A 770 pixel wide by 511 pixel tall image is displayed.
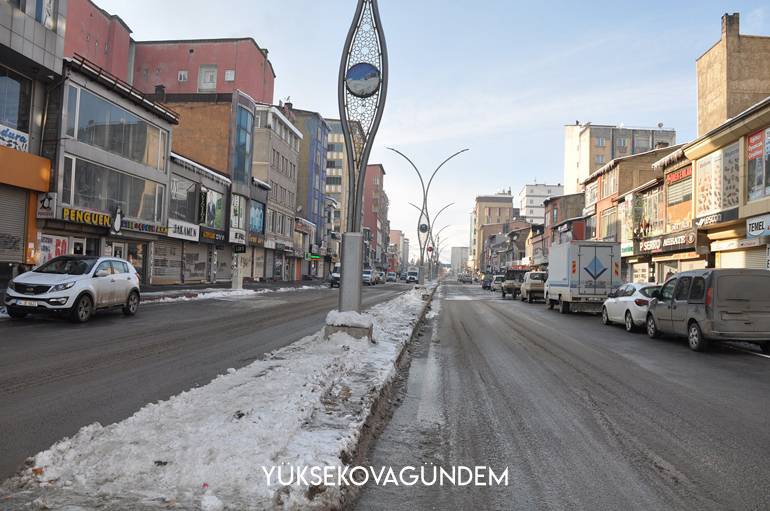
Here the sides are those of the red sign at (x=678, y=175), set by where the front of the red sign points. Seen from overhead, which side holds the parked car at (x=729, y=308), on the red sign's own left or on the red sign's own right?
on the red sign's own left

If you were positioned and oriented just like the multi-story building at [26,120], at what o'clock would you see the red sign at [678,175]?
The red sign is roughly at 11 o'clock from the multi-story building.

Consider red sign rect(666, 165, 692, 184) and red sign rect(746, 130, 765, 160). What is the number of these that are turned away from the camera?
0

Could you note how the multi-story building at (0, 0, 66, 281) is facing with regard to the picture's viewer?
facing the viewer and to the right of the viewer

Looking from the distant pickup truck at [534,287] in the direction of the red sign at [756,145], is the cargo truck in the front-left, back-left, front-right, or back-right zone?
front-right

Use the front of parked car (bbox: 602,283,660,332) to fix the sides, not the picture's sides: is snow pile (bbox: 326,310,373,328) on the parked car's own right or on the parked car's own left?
on the parked car's own left

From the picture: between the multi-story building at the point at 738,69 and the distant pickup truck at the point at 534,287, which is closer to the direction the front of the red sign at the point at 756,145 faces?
the distant pickup truck

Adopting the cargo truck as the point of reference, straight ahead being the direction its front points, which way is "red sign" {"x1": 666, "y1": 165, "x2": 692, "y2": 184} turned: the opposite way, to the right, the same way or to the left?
to the left

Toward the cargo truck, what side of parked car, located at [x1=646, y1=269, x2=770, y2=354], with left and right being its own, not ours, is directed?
front

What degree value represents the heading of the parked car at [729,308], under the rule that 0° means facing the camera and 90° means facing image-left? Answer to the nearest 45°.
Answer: approximately 135°

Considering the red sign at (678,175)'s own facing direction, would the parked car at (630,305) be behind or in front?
in front

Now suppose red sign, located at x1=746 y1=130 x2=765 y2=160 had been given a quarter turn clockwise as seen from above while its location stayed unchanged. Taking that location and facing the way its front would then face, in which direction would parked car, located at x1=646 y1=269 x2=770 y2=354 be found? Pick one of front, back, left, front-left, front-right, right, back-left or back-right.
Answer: back-left

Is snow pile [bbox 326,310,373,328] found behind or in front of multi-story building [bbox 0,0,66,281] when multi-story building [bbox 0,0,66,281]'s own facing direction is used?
in front

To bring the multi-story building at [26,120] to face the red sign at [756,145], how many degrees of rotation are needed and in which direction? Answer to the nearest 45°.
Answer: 0° — it already faces it

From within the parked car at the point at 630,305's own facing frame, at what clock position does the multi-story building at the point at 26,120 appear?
The multi-story building is roughly at 10 o'clock from the parked car.

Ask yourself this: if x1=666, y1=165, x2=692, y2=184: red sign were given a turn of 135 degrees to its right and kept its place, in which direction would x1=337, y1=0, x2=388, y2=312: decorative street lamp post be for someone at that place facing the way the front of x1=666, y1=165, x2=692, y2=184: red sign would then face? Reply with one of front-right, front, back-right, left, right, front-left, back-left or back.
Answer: back

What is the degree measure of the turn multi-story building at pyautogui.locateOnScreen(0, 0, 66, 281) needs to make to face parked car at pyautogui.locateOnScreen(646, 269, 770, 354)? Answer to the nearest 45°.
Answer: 0° — it already faces it

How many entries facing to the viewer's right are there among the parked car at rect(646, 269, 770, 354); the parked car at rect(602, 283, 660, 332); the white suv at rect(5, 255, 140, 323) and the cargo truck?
0

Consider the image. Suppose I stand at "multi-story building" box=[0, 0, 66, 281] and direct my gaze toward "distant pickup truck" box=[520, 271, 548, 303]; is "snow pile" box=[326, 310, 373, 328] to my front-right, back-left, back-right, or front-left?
front-right

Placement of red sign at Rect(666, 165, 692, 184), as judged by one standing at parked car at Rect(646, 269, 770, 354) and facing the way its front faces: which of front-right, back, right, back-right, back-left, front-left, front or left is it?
front-right
